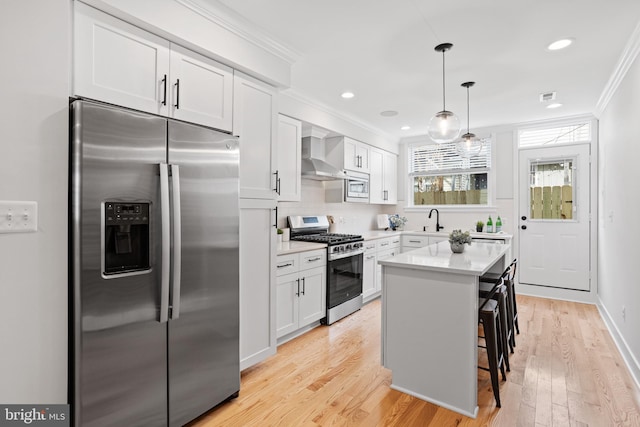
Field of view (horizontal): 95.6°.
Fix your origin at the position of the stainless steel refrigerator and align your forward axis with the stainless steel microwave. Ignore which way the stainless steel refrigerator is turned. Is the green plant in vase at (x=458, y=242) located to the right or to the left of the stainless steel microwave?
right

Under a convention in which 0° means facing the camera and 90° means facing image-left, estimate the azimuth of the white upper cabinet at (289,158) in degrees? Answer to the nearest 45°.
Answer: approximately 315°

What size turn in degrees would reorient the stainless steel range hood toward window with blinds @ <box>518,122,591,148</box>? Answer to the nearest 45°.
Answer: approximately 45° to its left

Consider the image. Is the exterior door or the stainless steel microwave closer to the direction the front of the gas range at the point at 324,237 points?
the exterior door

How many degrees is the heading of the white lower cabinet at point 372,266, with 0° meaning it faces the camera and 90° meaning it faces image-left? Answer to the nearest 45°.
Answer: approximately 315°

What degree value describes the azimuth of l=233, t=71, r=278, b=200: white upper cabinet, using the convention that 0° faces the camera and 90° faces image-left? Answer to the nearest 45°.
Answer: approximately 315°

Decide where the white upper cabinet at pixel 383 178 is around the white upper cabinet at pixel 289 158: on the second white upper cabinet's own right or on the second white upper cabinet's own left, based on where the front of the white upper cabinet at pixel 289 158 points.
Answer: on the second white upper cabinet's own left
